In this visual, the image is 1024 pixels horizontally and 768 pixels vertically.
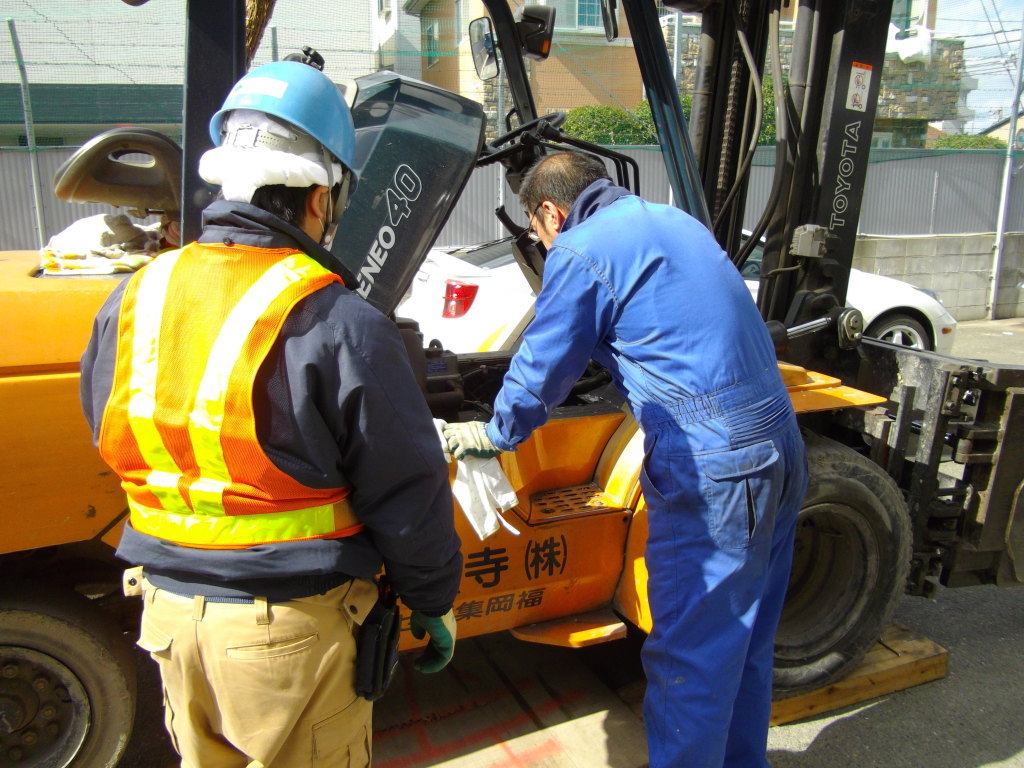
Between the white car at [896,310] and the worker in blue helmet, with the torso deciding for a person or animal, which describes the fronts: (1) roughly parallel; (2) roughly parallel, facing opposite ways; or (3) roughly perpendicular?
roughly perpendicular

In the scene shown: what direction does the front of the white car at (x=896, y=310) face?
to the viewer's right

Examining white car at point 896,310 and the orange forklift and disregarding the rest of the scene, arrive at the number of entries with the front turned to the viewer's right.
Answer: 2

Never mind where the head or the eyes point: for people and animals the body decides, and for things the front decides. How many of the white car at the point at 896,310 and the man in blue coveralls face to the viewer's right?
1

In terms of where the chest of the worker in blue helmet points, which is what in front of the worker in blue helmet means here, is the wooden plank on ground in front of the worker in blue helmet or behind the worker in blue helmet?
in front

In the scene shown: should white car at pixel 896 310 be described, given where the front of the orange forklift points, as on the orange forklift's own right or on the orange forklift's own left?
on the orange forklift's own left

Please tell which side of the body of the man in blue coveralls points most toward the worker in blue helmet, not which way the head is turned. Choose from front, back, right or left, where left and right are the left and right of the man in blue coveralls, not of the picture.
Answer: left

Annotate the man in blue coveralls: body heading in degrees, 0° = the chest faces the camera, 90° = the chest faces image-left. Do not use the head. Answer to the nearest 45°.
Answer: approximately 135°

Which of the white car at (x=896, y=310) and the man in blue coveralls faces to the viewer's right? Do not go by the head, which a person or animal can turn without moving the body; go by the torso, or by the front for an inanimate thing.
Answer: the white car

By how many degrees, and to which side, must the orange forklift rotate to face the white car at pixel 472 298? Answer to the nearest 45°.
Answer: approximately 90° to its left

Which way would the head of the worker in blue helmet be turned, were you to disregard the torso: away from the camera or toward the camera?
away from the camera

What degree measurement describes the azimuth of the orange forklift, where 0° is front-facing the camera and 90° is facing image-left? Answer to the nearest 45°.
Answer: approximately 270°

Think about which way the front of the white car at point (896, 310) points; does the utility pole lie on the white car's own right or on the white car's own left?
on the white car's own left

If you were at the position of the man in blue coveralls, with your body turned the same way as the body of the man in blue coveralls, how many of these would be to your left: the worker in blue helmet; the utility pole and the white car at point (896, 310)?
1
